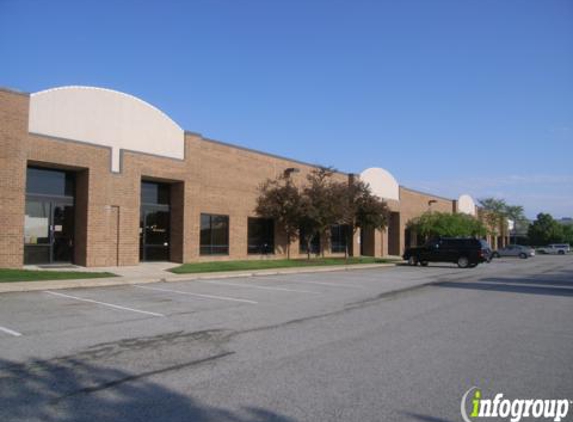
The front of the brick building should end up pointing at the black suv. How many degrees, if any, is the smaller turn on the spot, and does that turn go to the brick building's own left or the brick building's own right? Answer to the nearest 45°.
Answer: approximately 90° to the brick building's own left

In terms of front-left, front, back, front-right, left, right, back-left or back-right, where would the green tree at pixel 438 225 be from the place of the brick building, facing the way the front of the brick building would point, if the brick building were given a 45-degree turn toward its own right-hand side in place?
back-left

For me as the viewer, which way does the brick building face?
facing the viewer and to the right of the viewer

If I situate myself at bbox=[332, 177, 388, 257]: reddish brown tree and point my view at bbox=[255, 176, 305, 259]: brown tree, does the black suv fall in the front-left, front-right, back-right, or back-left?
back-left
